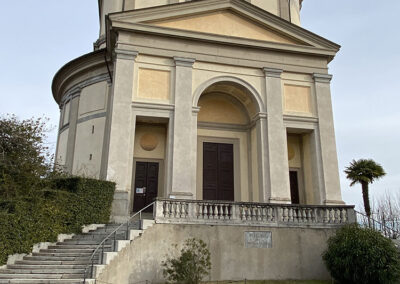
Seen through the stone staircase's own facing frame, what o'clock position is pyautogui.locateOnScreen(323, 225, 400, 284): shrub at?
The shrub is roughly at 8 o'clock from the stone staircase.

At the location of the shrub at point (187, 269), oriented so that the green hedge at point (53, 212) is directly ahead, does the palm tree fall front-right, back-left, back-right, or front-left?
back-right

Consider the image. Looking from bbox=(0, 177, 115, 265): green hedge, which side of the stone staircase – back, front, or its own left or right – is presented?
right

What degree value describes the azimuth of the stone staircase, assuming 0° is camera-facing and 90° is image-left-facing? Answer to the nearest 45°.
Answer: approximately 45°

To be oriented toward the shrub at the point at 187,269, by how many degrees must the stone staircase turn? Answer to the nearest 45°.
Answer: approximately 90° to its left
